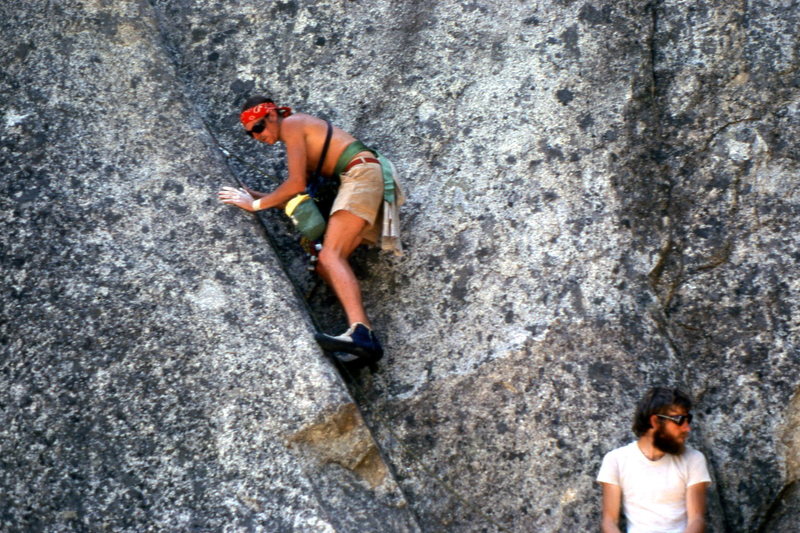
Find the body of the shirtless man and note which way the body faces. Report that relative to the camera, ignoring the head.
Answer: to the viewer's left

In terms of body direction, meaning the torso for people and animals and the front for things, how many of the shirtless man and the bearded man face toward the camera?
1

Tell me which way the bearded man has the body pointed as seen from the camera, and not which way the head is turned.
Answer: toward the camera

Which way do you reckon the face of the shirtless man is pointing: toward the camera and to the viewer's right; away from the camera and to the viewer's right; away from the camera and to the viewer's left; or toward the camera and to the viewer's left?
toward the camera and to the viewer's left

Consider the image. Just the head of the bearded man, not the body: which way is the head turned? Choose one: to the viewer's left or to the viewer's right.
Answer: to the viewer's right

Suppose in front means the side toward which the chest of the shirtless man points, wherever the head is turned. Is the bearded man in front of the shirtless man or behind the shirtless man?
behind

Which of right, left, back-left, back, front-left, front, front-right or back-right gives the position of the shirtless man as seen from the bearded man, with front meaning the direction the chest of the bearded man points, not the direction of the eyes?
right
